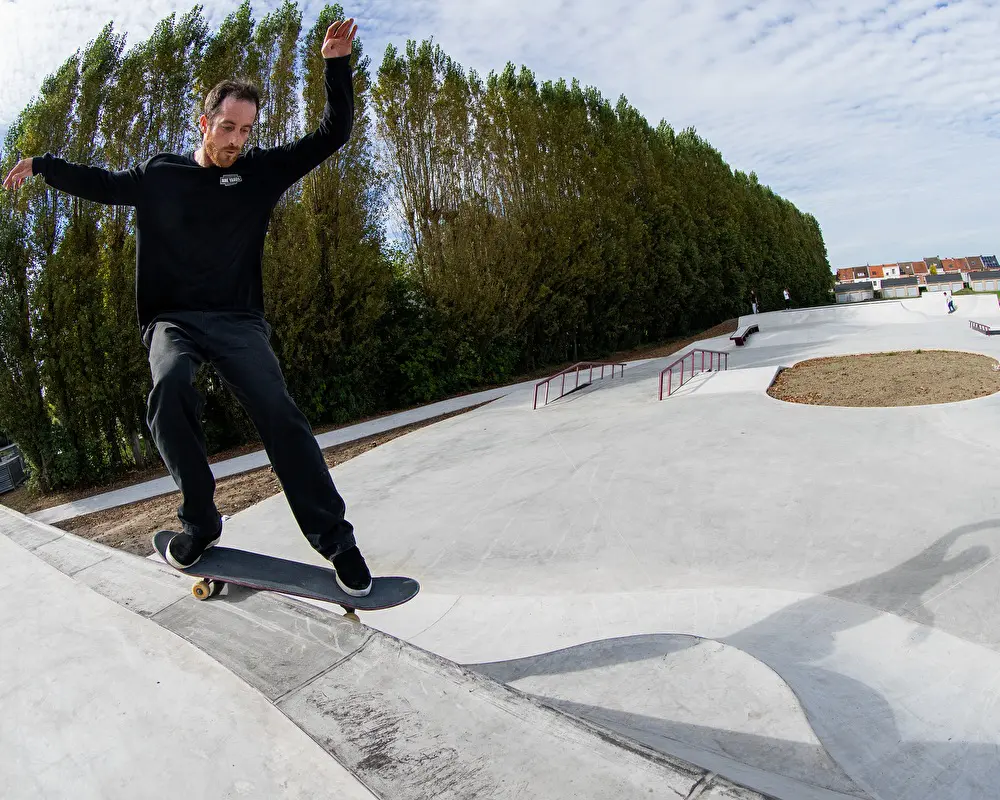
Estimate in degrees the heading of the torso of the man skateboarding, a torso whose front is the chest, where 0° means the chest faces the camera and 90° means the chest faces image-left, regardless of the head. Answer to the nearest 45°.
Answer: approximately 0°

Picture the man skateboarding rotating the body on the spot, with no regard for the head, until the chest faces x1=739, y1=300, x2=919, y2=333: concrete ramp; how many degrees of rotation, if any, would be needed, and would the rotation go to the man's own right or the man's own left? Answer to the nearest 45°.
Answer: approximately 135° to the man's own left
